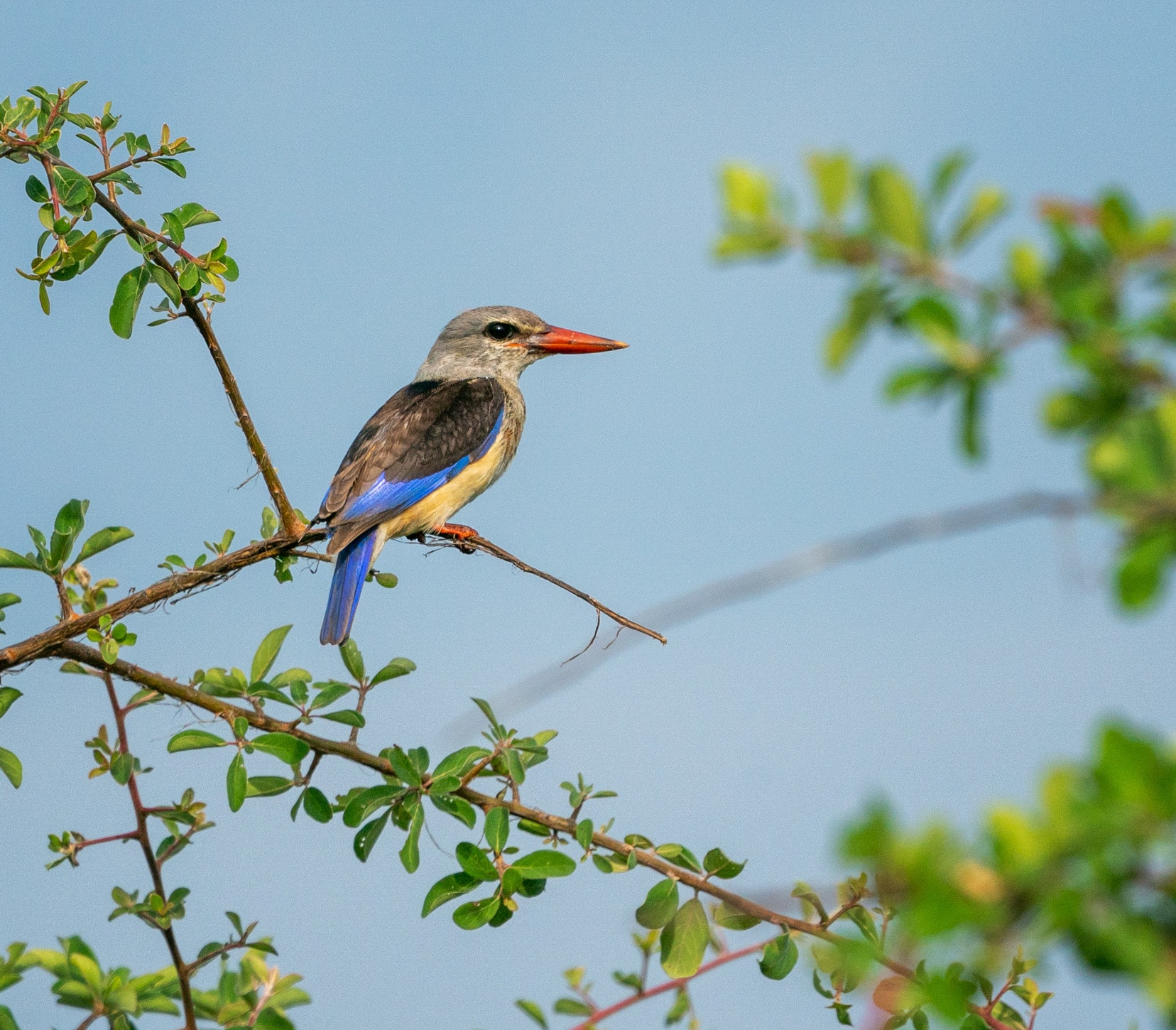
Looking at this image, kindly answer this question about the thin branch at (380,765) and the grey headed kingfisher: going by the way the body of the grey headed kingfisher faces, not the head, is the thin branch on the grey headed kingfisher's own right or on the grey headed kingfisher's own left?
on the grey headed kingfisher's own right

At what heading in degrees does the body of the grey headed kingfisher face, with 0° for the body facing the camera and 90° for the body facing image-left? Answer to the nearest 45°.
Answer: approximately 270°
